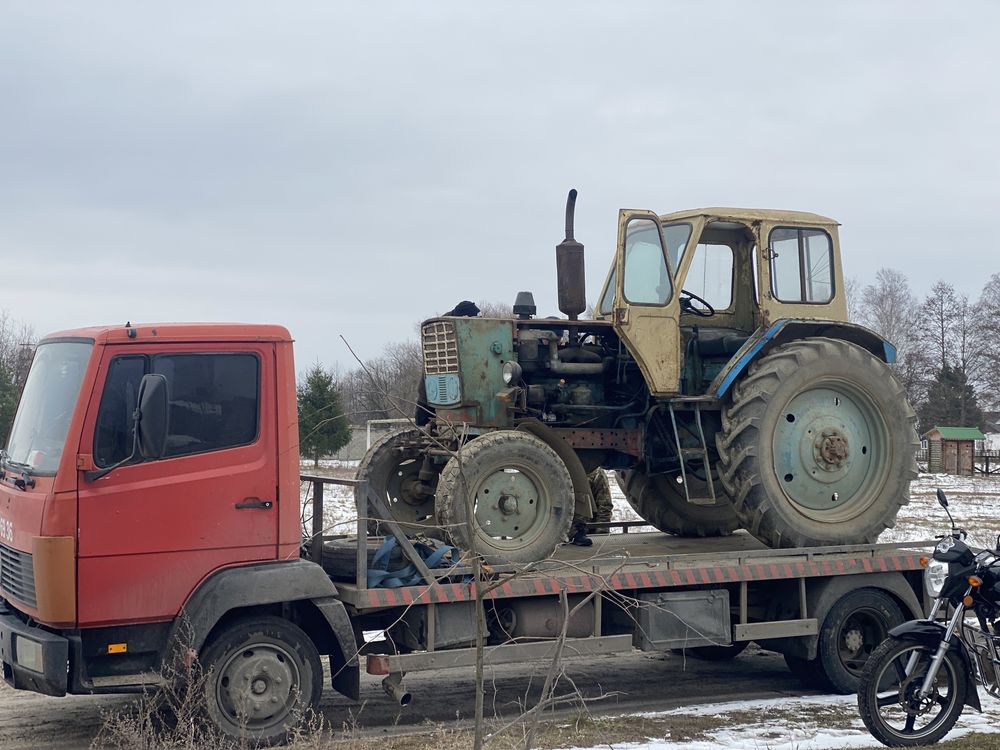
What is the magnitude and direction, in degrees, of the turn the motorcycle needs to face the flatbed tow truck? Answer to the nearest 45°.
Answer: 0° — it already faces it

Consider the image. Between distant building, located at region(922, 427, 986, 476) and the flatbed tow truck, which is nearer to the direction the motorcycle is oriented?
the flatbed tow truck

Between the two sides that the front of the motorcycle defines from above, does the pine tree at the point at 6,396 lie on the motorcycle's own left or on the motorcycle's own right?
on the motorcycle's own right

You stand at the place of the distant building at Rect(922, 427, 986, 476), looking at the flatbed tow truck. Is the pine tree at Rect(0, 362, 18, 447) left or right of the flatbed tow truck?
right

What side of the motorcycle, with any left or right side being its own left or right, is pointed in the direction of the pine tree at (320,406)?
right

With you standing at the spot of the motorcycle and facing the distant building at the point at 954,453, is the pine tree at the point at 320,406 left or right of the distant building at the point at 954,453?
left

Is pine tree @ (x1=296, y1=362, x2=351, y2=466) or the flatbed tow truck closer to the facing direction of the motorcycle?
the flatbed tow truck

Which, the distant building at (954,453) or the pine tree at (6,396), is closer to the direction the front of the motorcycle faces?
the pine tree

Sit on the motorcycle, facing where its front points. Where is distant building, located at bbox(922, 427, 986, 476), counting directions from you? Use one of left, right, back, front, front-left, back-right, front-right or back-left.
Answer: back-right

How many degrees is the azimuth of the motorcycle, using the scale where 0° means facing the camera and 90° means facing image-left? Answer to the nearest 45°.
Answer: approximately 45°
